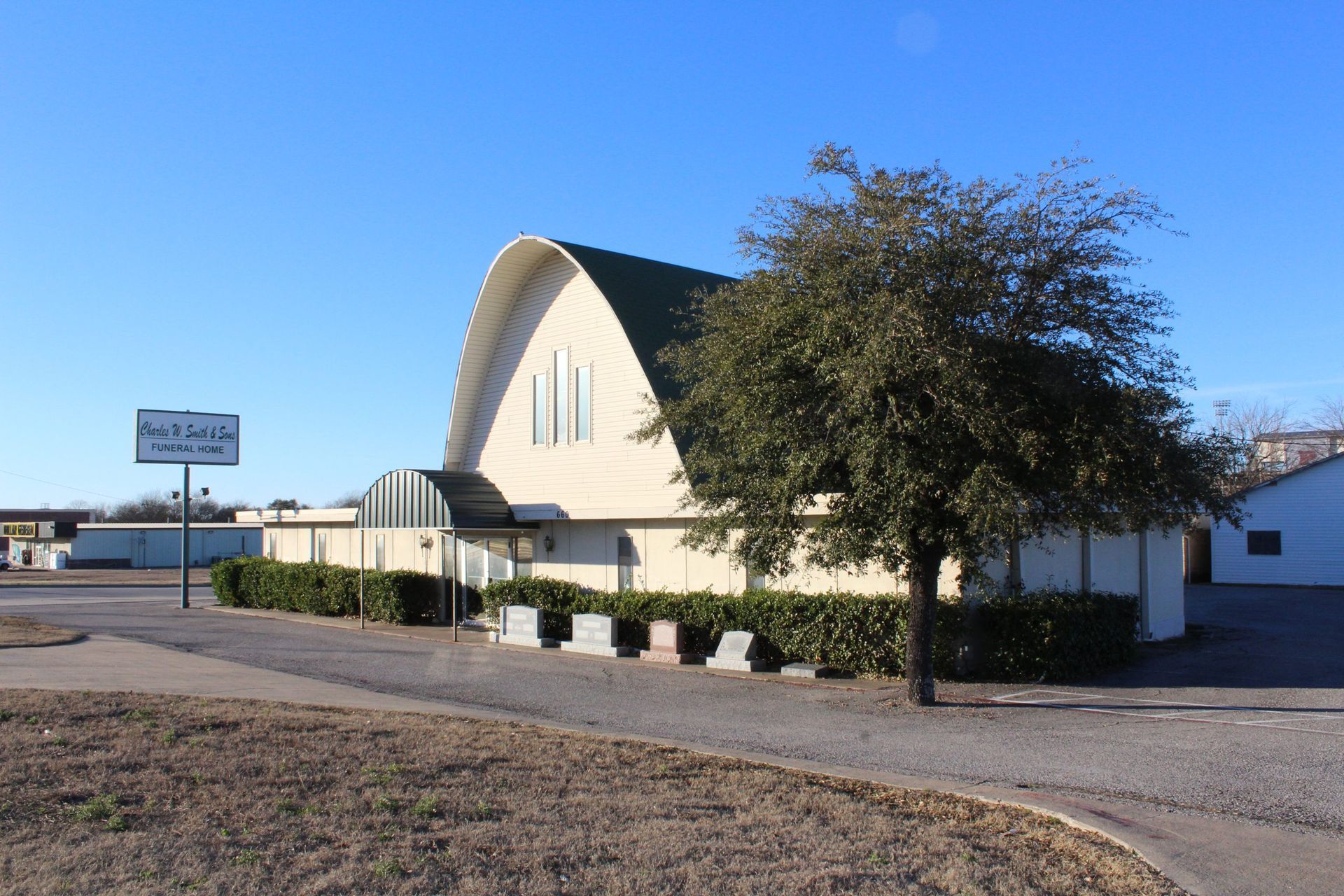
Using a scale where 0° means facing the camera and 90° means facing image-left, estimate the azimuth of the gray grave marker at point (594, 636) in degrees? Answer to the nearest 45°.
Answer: approximately 45°

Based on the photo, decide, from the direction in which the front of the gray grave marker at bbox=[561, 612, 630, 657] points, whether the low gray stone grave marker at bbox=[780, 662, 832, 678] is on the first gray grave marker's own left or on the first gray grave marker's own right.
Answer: on the first gray grave marker's own left

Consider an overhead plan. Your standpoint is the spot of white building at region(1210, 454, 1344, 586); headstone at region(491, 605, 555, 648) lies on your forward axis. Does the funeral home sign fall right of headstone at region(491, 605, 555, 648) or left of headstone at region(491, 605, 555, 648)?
right

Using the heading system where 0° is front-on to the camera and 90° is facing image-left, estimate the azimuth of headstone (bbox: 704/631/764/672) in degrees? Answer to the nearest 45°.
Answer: approximately 45°
